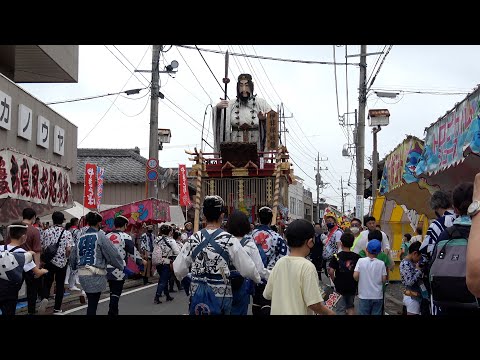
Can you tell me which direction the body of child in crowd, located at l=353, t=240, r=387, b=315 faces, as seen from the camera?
away from the camera

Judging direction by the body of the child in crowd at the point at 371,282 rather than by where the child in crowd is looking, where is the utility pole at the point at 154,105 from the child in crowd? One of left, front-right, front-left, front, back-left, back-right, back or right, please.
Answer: front-left

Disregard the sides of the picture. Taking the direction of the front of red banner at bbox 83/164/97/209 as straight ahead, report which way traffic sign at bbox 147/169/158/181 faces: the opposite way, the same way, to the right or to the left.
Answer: the same way

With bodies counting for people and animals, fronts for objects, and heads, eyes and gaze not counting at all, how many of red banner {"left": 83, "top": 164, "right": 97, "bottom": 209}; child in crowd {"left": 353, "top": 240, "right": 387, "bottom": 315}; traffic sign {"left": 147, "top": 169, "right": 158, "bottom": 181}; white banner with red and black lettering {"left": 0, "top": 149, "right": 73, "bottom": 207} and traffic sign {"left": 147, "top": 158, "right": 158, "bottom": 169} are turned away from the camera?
1

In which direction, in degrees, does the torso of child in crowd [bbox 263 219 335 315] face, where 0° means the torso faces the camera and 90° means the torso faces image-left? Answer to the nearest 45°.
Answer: approximately 225°

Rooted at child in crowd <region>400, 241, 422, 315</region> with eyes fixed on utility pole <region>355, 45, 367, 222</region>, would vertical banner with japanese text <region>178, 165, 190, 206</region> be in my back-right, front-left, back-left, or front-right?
front-left

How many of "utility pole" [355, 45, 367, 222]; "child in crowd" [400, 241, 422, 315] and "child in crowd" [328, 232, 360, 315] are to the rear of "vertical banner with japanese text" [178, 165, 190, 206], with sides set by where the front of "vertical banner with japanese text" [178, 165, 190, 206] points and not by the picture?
0

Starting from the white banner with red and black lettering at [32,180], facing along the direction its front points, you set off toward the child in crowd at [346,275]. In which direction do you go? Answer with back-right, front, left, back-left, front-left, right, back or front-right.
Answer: front

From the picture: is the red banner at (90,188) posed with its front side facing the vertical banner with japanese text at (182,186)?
no

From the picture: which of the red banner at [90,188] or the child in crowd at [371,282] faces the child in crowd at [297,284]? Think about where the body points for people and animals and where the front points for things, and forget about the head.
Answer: the red banner

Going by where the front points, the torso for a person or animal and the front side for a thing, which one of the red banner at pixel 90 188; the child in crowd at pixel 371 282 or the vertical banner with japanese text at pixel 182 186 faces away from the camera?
the child in crowd

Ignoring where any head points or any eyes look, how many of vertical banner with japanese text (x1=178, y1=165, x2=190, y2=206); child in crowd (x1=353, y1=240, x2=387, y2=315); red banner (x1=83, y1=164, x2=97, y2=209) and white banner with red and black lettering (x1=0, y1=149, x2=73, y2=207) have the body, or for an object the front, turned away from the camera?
1

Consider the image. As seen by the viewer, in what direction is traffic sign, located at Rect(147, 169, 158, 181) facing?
toward the camera

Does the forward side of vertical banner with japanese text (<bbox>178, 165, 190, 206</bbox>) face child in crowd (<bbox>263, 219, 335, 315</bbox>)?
yes

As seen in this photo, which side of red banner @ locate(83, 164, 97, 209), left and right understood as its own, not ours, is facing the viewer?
front

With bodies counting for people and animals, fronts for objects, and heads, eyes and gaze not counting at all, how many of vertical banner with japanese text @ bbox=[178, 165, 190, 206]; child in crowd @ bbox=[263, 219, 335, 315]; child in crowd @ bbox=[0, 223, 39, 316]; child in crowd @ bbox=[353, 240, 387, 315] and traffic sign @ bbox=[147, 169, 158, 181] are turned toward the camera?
2

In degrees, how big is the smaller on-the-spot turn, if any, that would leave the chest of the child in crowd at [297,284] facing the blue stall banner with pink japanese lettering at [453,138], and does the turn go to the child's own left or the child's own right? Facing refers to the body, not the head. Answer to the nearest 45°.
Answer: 0° — they already face it

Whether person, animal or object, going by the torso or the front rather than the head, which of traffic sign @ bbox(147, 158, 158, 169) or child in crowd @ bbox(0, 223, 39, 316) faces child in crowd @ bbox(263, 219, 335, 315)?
the traffic sign

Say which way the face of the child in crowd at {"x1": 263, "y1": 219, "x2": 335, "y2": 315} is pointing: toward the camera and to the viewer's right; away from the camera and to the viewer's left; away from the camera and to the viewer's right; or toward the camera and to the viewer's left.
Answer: away from the camera and to the viewer's right

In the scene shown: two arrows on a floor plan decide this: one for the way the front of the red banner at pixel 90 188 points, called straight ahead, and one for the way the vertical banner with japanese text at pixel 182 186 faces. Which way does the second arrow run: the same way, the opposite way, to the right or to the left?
the same way
